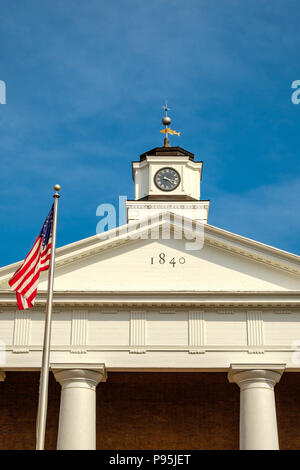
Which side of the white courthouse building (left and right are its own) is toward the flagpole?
front

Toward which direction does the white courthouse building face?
toward the camera

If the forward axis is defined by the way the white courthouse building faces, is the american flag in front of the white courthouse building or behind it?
in front
